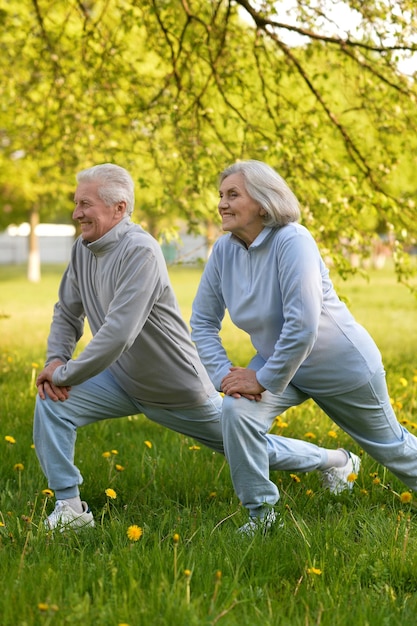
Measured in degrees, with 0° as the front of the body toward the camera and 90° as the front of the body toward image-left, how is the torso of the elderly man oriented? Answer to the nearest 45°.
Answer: approximately 45°

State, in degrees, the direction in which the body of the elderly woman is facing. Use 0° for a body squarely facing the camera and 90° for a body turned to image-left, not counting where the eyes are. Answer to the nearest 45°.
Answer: approximately 45°

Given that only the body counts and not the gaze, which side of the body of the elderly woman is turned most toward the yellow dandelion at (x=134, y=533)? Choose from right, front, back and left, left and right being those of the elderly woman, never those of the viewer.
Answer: front

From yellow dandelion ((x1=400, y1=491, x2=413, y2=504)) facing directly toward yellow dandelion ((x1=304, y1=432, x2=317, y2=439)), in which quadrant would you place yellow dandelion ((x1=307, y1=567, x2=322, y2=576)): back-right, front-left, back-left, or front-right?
back-left

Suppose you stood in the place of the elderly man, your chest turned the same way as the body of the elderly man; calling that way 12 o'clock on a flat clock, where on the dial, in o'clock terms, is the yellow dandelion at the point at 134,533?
The yellow dandelion is roughly at 10 o'clock from the elderly man.

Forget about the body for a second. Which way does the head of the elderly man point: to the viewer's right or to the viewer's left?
to the viewer's left

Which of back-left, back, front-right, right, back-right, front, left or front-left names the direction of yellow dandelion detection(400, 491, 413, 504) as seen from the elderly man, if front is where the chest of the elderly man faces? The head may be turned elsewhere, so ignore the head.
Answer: back-left

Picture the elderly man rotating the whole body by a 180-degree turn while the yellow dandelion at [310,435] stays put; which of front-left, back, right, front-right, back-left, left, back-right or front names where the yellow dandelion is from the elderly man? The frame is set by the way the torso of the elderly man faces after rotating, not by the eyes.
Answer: front

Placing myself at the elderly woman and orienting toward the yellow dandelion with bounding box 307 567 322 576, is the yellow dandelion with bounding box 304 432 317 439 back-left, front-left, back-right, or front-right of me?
back-left

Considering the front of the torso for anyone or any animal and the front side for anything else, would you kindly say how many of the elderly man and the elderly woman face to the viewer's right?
0
